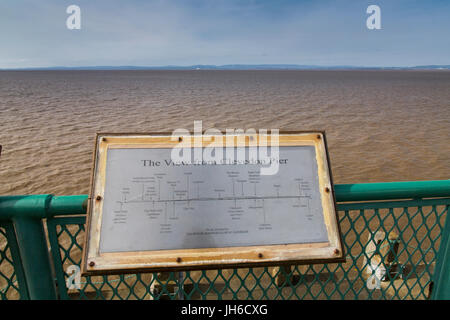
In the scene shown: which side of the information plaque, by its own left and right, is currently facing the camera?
front
